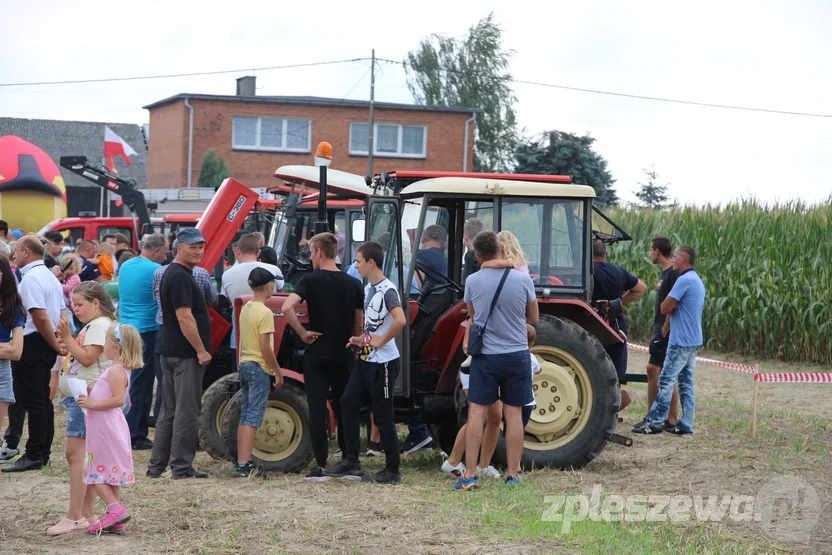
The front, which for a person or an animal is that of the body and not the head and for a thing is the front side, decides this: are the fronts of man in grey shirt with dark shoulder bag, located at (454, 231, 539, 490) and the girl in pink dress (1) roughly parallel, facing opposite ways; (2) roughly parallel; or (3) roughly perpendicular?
roughly perpendicular

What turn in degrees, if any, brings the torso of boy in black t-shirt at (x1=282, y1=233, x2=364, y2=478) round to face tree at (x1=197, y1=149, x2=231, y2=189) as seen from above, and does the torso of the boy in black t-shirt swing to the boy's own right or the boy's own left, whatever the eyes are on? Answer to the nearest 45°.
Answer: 0° — they already face it

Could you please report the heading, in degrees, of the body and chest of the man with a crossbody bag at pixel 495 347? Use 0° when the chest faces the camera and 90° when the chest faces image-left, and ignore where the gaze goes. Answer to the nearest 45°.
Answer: approximately 180°

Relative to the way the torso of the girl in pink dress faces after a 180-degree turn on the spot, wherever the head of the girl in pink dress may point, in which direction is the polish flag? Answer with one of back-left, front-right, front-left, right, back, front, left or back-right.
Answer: left

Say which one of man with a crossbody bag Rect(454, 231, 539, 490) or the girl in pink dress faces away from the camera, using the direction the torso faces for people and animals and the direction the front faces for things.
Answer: the man with a crossbody bag

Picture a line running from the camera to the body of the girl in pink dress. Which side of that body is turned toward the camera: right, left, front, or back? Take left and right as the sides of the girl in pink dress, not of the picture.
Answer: left

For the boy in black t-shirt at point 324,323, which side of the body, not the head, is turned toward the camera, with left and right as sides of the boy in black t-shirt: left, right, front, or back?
back

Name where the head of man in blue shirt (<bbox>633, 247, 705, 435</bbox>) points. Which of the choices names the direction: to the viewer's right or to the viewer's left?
to the viewer's left

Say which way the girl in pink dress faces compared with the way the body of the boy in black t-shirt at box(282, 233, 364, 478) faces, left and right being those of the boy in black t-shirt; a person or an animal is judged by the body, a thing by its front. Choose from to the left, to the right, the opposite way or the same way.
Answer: to the left
